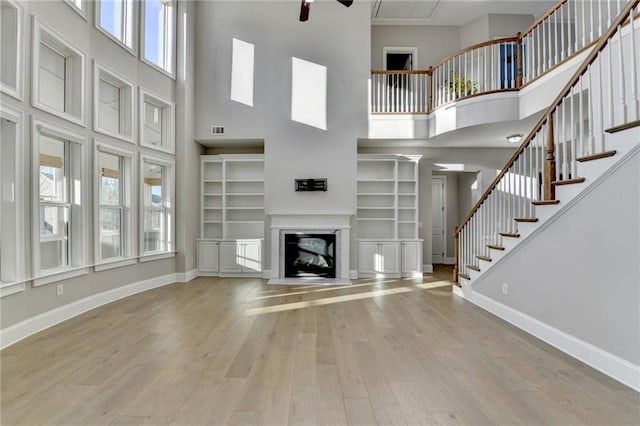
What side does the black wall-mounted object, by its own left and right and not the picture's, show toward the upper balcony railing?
left

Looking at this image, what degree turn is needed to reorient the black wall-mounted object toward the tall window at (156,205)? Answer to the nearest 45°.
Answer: approximately 90° to its right

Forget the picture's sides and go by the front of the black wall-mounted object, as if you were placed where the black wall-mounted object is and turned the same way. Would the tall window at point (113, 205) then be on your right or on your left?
on your right

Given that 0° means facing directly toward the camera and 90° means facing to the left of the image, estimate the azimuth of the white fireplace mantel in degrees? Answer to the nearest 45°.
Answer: approximately 0°

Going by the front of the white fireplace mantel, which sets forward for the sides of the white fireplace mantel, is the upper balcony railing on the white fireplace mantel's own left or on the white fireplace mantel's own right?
on the white fireplace mantel's own left

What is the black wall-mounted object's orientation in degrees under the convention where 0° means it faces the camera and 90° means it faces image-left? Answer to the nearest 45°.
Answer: approximately 0°

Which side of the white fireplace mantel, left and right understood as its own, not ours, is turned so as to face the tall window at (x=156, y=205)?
right

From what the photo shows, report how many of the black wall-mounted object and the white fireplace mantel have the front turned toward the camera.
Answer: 2
